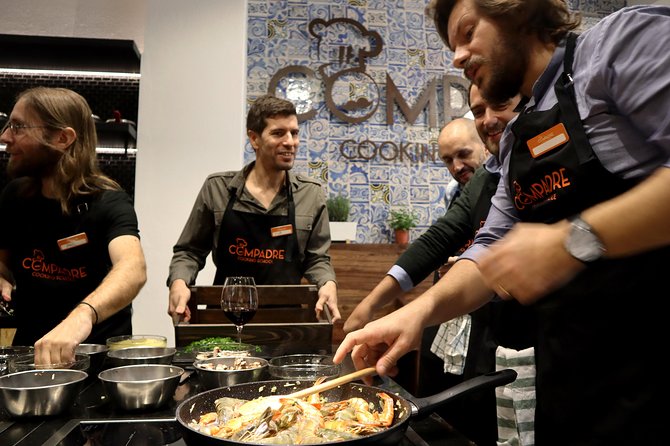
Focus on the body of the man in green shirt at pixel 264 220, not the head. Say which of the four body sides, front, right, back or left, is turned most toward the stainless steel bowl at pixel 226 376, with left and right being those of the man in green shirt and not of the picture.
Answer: front

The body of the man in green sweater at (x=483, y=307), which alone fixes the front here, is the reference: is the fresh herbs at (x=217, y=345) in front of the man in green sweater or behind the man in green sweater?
in front

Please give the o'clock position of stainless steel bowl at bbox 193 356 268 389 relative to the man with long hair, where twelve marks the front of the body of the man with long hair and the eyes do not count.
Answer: The stainless steel bowl is roughly at 10 o'clock from the man with long hair.

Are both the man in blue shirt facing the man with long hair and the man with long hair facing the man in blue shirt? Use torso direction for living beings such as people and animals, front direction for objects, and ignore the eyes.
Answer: no

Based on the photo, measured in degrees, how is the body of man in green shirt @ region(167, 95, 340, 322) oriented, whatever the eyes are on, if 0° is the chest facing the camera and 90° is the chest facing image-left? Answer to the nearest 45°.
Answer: approximately 0°

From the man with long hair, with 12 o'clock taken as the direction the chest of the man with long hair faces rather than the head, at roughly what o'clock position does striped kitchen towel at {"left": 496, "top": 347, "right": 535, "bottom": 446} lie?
The striped kitchen towel is roughly at 9 o'clock from the man with long hair.

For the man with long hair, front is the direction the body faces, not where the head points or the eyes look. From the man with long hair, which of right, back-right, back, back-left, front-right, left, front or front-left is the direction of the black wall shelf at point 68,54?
back-right

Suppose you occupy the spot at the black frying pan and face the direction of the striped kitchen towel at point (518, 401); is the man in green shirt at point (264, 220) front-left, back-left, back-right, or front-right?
front-left

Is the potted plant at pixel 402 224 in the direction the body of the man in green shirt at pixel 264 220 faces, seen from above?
no

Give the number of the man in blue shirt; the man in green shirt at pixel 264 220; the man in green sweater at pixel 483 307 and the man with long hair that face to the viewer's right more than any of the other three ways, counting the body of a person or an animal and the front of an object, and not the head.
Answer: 0

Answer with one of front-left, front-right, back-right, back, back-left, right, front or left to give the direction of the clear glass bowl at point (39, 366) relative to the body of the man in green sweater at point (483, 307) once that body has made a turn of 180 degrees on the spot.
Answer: back

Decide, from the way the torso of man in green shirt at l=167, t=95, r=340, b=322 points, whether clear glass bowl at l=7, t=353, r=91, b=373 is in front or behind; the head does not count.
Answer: in front

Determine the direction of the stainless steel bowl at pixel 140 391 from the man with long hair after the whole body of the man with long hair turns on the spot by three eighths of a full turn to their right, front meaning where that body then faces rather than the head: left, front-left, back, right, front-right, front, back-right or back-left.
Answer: back

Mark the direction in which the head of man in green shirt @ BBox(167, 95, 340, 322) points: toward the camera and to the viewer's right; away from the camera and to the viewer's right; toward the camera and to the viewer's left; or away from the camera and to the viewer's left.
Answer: toward the camera and to the viewer's right

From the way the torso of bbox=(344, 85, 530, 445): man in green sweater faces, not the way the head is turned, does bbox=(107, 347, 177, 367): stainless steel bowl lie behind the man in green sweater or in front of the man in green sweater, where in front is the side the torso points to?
in front

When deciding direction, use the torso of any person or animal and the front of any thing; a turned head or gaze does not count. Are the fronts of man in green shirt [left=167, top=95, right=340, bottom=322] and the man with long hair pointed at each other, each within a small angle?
no

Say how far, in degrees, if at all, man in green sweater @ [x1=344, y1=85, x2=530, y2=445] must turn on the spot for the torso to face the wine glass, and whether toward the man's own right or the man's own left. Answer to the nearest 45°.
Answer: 0° — they already face it

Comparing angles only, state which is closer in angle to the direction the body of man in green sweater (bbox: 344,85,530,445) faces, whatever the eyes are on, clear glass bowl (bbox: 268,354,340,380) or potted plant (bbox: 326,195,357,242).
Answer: the clear glass bowl

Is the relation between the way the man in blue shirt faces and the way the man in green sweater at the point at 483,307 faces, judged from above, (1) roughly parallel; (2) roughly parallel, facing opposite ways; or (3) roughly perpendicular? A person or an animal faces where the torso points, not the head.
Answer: roughly parallel
